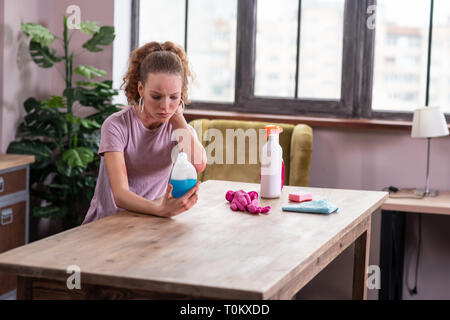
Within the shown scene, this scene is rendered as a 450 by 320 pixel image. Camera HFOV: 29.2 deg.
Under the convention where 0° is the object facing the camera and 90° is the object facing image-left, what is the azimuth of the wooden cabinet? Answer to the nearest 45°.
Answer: approximately 315°

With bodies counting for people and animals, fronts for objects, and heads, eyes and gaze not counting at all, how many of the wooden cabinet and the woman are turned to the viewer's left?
0

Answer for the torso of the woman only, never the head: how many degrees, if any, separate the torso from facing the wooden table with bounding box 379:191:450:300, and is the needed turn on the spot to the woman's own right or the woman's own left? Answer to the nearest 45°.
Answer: approximately 90° to the woman's own left
